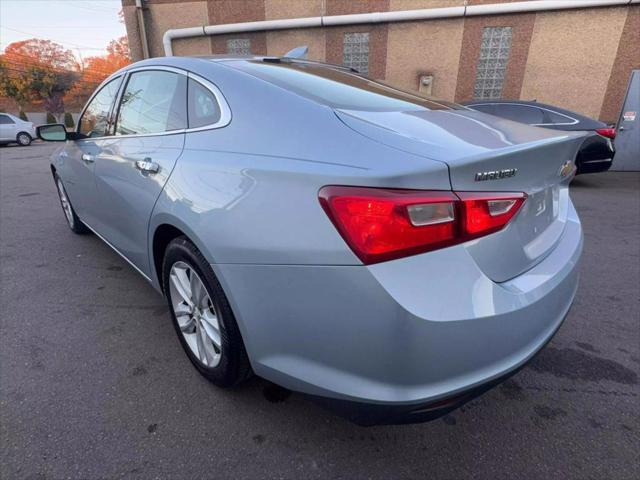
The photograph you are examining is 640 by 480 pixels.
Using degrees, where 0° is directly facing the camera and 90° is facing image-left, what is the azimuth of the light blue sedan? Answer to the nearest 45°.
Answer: approximately 135°

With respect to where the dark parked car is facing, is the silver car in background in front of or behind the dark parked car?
in front

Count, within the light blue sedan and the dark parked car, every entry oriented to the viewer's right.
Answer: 0

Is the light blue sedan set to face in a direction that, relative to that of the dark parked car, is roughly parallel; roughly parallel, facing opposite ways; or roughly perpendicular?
roughly parallel

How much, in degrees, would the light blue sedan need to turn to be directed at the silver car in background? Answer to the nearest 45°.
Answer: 0° — it already faces it

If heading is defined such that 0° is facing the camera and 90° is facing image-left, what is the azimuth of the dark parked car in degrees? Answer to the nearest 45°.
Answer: approximately 90°

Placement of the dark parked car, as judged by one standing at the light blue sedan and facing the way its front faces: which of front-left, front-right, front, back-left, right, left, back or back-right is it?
right

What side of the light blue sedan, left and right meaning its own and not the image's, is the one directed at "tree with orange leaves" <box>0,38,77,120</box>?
front

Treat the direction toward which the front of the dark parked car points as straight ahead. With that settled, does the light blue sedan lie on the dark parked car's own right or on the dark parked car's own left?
on the dark parked car's own left
